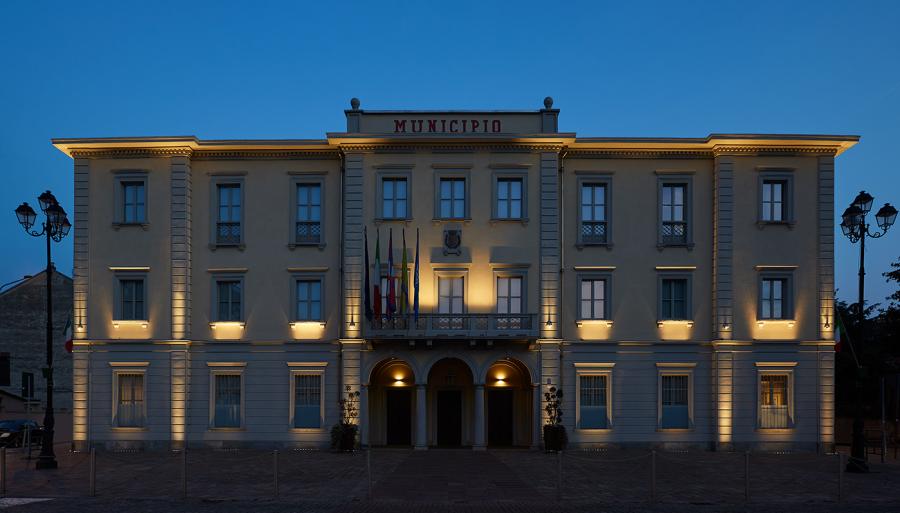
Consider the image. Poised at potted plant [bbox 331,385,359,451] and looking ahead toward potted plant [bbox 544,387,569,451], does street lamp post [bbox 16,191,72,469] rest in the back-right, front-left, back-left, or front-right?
back-right

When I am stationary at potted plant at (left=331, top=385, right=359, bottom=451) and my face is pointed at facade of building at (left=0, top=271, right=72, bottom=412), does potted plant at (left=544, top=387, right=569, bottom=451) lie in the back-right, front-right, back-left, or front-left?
back-right

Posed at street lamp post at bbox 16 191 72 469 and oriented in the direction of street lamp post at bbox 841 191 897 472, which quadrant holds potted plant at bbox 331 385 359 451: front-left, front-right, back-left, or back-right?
front-left

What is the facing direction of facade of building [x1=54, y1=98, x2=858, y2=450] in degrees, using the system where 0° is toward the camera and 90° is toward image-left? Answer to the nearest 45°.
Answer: approximately 0°
